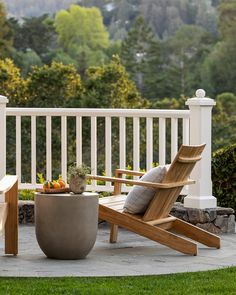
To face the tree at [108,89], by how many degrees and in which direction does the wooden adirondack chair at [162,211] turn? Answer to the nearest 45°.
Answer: approximately 45° to its right

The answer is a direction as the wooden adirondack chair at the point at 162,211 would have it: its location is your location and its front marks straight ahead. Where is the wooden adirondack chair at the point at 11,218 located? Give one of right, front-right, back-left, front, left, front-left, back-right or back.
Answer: front-left

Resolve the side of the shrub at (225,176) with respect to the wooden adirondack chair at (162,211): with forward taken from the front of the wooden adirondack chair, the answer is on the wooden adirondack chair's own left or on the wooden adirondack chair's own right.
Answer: on the wooden adirondack chair's own right

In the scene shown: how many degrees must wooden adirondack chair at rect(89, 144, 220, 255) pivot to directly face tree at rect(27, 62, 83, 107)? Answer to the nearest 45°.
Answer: approximately 45° to its right

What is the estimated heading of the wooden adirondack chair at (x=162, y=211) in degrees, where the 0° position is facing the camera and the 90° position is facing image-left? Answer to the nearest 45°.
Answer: approximately 135°

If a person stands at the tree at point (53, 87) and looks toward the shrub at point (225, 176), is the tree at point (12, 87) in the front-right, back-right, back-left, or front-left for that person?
back-right

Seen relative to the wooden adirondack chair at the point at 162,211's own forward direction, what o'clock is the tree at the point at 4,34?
The tree is roughly at 1 o'clock from the wooden adirondack chair.

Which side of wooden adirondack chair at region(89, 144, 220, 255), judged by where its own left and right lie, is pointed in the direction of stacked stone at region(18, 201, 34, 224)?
front

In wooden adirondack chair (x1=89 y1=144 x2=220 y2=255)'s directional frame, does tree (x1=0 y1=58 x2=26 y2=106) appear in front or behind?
in front
